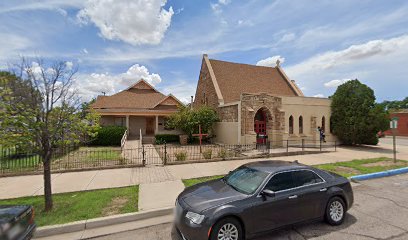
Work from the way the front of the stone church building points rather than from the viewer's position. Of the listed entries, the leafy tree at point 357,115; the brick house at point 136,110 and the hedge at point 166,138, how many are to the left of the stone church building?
1

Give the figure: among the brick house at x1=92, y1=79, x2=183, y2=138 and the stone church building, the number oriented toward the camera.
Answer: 2

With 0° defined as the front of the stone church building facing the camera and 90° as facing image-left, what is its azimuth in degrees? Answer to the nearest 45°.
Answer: approximately 0°

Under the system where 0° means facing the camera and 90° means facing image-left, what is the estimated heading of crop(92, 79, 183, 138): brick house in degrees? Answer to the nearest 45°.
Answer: approximately 0°

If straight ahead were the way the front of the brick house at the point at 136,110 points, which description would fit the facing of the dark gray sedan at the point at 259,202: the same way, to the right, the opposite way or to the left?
to the right

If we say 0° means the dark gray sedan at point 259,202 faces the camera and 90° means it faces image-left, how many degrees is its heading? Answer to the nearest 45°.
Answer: approximately 45°

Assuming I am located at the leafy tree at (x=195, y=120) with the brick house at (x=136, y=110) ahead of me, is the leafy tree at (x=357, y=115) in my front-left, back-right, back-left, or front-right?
back-right

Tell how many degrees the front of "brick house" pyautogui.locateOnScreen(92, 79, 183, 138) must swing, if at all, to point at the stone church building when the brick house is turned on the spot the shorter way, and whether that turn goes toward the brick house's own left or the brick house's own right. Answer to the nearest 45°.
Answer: approximately 45° to the brick house's own left

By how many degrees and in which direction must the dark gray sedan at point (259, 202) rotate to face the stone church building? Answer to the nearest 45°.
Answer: approximately 135° to its right

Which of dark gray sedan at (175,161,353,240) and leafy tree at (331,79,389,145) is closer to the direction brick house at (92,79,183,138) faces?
the dark gray sedan

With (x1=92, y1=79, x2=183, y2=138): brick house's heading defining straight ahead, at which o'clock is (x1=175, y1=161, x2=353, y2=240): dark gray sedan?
The dark gray sedan is roughly at 12 o'clock from the brick house.
